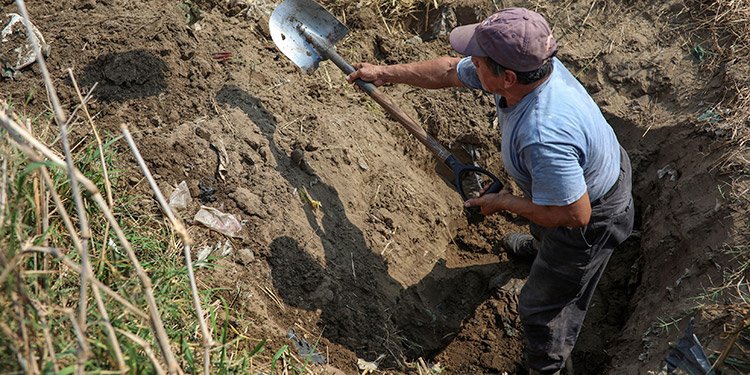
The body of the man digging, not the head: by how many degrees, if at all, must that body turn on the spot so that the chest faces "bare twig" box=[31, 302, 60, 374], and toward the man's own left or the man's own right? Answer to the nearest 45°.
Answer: approximately 45° to the man's own left

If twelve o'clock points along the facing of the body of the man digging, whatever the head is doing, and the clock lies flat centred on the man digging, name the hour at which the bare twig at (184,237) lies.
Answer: The bare twig is roughly at 11 o'clock from the man digging.

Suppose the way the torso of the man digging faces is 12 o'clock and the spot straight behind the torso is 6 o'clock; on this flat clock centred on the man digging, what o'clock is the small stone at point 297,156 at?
The small stone is roughly at 1 o'clock from the man digging.

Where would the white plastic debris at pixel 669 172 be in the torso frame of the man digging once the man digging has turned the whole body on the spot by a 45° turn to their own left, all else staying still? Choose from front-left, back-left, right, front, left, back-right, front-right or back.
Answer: back

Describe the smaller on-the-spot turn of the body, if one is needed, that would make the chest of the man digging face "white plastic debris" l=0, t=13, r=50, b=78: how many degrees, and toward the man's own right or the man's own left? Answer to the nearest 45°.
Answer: approximately 45° to the man's own right

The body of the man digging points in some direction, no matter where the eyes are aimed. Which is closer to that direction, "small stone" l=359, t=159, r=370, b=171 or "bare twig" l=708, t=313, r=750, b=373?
the small stone

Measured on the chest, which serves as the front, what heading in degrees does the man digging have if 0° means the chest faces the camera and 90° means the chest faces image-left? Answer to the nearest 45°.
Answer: approximately 90°

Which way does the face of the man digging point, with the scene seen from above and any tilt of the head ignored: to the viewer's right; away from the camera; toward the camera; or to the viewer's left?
to the viewer's left

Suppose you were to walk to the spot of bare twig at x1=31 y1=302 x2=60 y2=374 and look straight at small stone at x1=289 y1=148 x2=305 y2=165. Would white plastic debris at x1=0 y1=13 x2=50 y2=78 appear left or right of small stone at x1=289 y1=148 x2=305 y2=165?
left

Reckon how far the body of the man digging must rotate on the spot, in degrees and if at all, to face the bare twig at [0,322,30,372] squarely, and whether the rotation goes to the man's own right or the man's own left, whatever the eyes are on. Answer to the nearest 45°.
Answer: approximately 45° to the man's own left

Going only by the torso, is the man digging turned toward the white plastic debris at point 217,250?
yes
